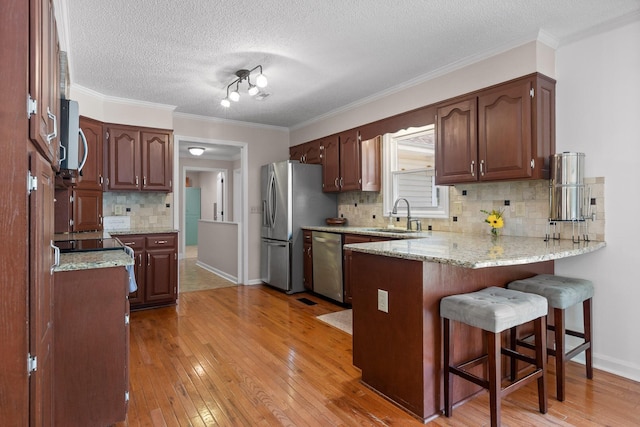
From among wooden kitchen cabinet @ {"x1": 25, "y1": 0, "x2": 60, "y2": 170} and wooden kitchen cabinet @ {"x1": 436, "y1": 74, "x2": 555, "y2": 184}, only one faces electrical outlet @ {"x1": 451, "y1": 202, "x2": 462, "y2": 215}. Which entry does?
wooden kitchen cabinet @ {"x1": 25, "y1": 0, "x2": 60, "y2": 170}

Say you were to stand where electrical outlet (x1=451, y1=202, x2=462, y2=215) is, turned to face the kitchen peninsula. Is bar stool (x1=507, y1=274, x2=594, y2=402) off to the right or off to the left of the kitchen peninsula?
left

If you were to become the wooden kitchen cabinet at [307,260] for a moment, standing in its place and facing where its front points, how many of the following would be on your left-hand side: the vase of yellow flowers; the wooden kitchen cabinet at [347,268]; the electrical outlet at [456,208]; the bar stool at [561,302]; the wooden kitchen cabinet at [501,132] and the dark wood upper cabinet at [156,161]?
5

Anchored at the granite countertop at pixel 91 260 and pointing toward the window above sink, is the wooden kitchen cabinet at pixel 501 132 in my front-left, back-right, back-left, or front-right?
front-right

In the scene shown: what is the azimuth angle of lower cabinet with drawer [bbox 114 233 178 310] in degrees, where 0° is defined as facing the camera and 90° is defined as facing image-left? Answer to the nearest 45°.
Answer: approximately 0°

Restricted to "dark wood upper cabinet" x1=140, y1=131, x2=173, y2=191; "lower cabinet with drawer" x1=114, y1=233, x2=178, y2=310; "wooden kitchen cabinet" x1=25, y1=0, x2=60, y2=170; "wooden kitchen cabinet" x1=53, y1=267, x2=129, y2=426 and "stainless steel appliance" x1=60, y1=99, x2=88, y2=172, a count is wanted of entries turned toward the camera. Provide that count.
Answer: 2

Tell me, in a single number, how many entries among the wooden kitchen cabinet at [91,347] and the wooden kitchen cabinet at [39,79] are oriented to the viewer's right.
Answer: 2

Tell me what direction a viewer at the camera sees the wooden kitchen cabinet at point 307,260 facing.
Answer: facing the viewer and to the left of the viewer

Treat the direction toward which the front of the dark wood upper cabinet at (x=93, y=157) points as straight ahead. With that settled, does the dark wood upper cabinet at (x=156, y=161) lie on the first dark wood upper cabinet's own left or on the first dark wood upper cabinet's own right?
on the first dark wood upper cabinet's own left

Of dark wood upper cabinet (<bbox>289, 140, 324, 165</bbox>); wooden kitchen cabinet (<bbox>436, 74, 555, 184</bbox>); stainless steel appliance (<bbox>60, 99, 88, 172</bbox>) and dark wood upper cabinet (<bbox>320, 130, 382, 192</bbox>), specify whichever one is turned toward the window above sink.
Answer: the stainless steel appliance
